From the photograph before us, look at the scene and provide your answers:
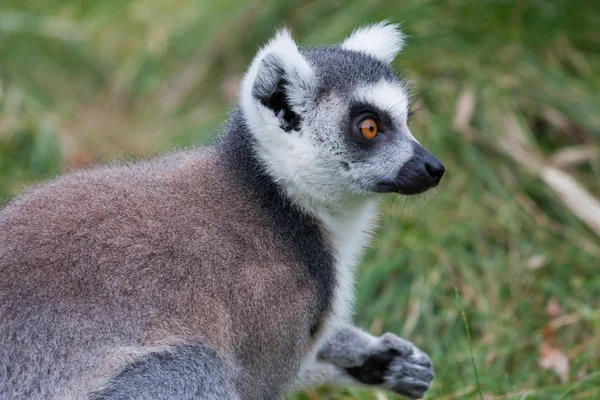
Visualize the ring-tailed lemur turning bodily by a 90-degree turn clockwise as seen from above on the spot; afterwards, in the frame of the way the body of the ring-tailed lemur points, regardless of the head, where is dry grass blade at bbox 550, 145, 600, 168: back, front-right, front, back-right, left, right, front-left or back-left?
back-left

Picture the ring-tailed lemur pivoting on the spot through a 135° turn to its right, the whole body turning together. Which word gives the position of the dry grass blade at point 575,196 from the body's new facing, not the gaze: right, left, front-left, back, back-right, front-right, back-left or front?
back

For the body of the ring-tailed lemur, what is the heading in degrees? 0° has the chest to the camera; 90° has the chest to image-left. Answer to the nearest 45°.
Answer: approximately 270°

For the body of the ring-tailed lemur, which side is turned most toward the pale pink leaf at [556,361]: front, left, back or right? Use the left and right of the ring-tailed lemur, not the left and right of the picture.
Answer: front
